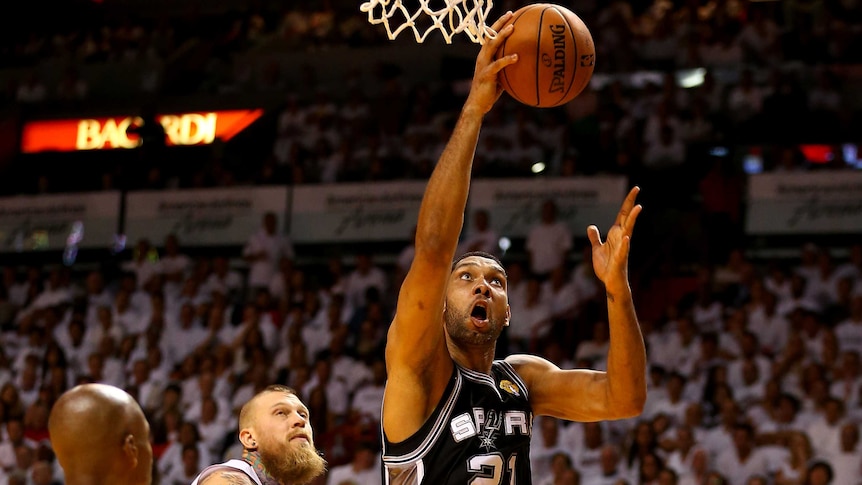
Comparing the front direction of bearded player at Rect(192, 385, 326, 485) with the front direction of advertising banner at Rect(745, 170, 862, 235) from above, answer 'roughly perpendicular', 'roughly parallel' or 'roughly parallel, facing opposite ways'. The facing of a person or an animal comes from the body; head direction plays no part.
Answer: roughly perpendicular

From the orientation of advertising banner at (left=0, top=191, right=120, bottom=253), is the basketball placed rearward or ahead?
ahead

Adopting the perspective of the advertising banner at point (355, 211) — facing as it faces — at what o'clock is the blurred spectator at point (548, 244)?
The blurred spectator is roughly at 10 o'clock from the advertising banner.

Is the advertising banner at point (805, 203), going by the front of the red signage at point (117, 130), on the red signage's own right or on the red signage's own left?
on the red signage's own left

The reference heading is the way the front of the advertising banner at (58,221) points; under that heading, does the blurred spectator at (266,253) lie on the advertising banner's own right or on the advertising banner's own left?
on the advertising banner's own left

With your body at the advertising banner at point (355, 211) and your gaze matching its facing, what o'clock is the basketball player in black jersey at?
The basketball player in black jersey is roughly at 12 o'clock from the advertising banner.

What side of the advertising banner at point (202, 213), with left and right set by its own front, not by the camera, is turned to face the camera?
front

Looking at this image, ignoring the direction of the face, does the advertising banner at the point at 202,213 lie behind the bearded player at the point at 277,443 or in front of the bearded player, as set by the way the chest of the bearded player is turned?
behind

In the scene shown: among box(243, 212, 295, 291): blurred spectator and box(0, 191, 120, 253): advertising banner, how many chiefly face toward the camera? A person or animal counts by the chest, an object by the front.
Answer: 2

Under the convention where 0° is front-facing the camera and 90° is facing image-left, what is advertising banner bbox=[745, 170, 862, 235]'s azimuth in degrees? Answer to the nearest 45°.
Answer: approximately 0°

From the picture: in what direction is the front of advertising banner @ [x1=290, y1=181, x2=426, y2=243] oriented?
toward the camera

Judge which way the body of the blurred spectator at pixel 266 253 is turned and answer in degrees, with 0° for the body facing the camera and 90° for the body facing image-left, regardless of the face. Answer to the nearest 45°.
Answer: approximately 0°

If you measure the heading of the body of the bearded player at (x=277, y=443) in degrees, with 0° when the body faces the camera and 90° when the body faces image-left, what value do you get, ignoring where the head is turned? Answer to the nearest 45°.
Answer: approximately 315°

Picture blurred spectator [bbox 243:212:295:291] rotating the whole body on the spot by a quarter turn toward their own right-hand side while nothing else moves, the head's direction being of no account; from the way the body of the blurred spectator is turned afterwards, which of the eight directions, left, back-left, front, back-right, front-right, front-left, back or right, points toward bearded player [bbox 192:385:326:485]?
left

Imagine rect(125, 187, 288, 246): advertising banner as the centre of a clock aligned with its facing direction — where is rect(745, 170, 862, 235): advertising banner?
rect(745, 170, 862, 235): advertising banner is roughly at 10 o'clock from rect(125, 187, 288, 246): advertising banner.

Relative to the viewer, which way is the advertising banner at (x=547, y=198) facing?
toward the camera
